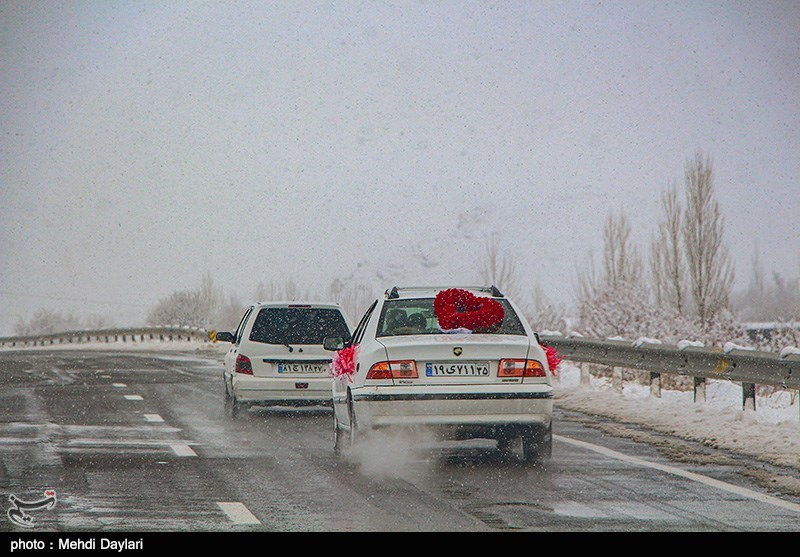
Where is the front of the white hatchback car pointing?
away from the camera

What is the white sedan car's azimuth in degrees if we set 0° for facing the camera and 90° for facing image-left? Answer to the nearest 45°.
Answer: approximately 180°

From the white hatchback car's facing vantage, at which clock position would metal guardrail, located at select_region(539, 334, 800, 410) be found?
The metal guardrail is roughly at 3 o'clock from the white hatchback car.

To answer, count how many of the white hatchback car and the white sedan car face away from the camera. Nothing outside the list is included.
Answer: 2

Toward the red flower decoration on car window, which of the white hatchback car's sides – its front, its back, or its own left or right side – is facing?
back

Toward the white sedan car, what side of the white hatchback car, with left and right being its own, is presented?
back
